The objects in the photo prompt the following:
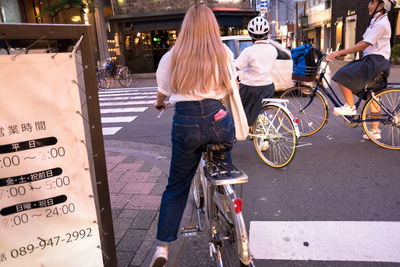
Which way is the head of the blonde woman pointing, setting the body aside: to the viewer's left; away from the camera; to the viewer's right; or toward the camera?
away from the camera

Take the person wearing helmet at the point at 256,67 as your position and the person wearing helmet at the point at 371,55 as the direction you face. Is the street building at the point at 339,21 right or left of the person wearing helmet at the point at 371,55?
left

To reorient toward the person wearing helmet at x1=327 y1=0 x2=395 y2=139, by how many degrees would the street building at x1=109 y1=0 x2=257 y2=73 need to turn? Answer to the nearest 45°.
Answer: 0° — it already faces them

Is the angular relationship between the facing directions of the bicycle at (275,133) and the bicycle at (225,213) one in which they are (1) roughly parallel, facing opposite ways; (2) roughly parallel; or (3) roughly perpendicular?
roughly parallel

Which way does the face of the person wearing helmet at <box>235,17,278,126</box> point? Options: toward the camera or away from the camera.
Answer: away from the camera

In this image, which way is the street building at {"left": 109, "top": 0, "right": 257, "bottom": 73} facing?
toward the camera

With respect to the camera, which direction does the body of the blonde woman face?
away from the camera

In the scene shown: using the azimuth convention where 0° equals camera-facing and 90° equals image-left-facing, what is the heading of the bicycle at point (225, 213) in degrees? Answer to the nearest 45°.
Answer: approximately 135°

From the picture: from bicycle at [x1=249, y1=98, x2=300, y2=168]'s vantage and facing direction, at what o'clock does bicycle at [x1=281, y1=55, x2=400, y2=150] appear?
bicycle at [x1=281, y1=55, x2=400, y2=150] is roughly at 3 o'clock from bicycle at [x1=249, y1=98, x2=300, y2=168].

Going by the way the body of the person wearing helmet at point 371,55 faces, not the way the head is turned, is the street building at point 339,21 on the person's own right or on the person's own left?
on the person's own right

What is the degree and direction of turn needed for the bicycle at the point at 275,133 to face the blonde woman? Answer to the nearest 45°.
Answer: approximately 135° to its left

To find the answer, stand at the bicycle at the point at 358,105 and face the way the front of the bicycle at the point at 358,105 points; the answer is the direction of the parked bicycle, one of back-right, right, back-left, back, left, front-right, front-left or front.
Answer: front-right

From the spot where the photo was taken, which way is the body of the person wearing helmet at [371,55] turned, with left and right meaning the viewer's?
facing to the left of the viewer
